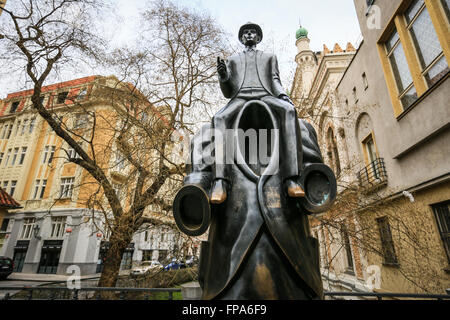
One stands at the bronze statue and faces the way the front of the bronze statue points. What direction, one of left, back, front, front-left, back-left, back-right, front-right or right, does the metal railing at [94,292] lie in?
back-right

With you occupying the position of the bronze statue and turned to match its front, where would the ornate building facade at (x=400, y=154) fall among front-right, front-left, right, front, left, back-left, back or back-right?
back-left

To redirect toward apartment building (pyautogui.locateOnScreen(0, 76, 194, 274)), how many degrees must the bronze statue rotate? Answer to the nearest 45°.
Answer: approximately 135° to its right

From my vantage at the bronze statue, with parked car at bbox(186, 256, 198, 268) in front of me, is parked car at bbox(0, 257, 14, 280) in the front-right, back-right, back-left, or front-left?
front-left

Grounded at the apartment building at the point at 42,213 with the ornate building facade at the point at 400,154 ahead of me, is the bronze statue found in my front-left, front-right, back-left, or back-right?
front-right

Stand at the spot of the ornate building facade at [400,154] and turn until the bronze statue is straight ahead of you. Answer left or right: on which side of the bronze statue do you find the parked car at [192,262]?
right

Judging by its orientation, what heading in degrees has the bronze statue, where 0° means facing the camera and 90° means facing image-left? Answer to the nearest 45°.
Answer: approximately 0°

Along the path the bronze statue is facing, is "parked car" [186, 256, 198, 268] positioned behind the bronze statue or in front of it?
behind

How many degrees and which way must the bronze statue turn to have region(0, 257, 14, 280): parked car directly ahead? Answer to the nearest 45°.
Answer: approximately 135° to its right
